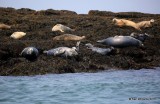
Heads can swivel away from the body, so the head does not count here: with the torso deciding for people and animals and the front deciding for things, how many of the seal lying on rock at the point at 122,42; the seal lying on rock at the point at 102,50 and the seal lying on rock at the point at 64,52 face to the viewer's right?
2

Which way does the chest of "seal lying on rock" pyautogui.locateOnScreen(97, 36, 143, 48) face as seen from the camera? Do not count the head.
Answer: to the viewer's right

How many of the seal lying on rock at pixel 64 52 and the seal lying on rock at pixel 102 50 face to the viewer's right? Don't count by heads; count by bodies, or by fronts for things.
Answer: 1

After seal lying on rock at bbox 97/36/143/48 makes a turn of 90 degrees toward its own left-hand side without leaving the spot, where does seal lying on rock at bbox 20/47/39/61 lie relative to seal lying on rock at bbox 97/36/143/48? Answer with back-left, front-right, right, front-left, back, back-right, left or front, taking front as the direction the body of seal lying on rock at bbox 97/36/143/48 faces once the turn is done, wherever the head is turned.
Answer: back-left

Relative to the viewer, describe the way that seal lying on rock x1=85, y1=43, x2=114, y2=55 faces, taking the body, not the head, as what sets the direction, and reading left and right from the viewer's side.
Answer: facing to the left of the viewer

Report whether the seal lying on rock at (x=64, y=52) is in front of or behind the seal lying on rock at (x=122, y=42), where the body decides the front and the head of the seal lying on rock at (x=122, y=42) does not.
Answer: behind

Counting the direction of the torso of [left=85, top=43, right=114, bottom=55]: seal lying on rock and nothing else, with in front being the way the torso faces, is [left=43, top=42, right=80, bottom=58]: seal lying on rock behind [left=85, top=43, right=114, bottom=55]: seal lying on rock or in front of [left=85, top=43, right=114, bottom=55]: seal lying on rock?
in front
